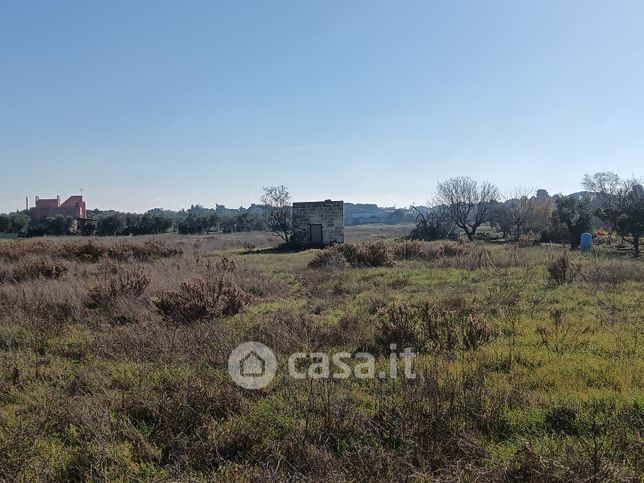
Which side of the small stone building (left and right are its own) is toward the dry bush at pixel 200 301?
front

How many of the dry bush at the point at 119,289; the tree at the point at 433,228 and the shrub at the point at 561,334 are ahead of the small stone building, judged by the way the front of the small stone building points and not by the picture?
2

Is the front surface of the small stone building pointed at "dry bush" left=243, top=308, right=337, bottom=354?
yes

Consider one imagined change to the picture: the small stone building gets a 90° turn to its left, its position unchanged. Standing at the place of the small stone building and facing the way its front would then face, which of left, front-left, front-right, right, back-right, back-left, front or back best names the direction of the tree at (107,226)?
back-left

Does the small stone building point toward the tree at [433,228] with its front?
no

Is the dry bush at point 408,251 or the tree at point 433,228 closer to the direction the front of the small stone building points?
the dry bush

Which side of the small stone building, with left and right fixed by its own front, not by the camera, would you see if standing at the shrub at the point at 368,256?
front

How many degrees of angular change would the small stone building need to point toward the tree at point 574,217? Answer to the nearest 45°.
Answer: approximately 90° to its left

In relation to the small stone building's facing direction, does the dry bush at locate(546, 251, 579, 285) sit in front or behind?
in front

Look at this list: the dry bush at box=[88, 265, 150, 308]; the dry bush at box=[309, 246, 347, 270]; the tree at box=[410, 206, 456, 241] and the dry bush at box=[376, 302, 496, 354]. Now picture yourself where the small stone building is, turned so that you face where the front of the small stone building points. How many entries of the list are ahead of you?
3

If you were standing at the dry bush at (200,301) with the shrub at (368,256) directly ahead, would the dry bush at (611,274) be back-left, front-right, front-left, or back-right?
front-right

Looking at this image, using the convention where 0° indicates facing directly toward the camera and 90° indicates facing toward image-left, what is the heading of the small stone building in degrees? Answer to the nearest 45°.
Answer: approximately 0°

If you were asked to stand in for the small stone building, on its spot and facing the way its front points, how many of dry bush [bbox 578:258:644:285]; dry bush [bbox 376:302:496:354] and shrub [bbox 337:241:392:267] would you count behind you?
0

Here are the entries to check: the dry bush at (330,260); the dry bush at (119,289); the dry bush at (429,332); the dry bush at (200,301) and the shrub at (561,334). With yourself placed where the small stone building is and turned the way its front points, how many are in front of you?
5

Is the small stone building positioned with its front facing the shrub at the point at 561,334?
yes

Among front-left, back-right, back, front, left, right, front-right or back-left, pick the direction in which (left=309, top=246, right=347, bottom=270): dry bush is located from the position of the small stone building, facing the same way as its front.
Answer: front

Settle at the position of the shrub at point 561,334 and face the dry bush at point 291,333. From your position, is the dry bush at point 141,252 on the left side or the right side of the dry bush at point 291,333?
right
